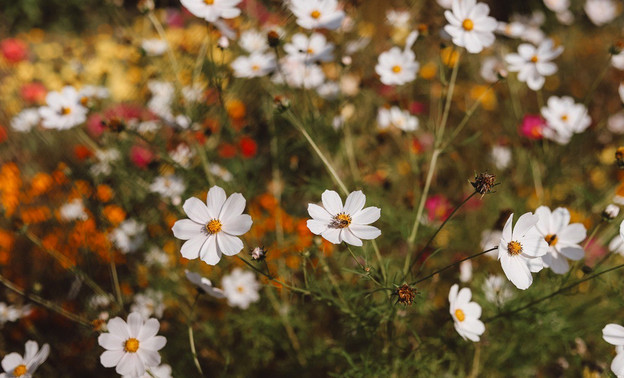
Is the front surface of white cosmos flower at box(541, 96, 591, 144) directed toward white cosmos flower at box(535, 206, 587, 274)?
yes

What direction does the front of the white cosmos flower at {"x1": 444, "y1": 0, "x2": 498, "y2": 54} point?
toward the camera

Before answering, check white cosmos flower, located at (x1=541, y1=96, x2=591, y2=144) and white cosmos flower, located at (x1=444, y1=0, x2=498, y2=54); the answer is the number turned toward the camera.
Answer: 2

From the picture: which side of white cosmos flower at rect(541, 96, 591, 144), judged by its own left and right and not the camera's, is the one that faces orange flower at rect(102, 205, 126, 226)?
right

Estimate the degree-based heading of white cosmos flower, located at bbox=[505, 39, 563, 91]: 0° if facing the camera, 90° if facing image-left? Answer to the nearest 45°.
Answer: approximately 0°

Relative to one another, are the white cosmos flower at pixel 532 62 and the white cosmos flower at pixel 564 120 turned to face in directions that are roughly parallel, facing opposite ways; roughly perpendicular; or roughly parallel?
roughly parallel

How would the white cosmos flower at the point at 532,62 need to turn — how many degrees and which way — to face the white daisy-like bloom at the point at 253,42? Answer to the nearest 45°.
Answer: approximately 90° to its right

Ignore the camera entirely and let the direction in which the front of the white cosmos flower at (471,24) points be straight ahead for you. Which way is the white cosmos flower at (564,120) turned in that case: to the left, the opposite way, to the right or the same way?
the same way

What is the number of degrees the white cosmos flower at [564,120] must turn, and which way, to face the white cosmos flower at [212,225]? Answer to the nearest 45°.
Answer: approximately 45° to its right

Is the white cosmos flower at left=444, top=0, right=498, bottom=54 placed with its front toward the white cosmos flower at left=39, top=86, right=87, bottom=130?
no

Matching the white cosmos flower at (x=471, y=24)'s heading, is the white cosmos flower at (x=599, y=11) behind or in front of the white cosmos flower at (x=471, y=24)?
behind

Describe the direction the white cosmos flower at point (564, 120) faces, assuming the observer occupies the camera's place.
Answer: facing the viewer

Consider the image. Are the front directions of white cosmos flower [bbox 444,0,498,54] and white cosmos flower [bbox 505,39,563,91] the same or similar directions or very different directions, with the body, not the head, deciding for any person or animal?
same or similar directions
